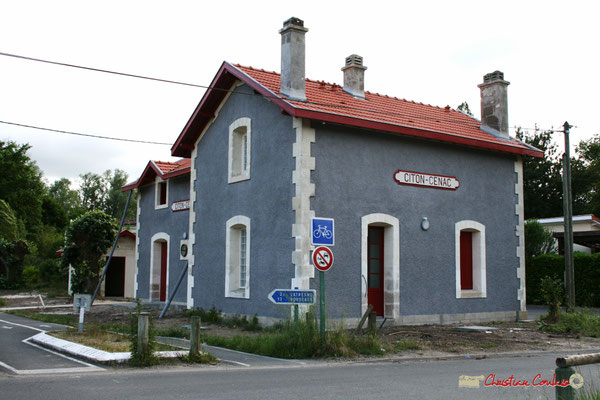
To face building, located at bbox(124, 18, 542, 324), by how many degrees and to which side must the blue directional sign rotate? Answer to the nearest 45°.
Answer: approximately 180°

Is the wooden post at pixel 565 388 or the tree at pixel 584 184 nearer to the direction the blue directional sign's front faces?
the wooden post

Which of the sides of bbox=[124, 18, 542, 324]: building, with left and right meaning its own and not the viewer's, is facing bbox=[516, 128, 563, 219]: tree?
left

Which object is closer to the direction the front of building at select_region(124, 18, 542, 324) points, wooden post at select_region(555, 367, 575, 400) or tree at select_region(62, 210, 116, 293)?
the wooden post

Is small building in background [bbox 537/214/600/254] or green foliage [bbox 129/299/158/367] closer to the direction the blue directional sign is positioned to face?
the green foliage

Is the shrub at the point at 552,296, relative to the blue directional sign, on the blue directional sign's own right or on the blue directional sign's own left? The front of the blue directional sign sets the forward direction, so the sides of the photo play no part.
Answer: on the blue directional sign's own left

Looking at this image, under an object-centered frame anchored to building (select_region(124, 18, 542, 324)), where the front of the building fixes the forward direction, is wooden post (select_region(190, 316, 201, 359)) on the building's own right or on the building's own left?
on the building's own right

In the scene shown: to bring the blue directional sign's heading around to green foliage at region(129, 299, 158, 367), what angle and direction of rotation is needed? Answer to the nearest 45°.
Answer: approximately 45° to its right

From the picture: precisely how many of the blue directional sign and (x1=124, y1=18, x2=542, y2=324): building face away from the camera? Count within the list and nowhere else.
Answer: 0

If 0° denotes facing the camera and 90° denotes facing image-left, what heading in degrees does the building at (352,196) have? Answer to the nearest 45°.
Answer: approximately 315°

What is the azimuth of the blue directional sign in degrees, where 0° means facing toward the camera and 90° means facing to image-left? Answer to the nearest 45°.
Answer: approximately 0°

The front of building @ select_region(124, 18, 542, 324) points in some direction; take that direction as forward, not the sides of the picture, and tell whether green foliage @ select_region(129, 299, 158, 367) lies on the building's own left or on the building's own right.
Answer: on the building's own right

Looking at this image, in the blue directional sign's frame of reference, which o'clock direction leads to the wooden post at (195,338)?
The wooden post is roughly at 2 o'clock from the blue directional sign.
